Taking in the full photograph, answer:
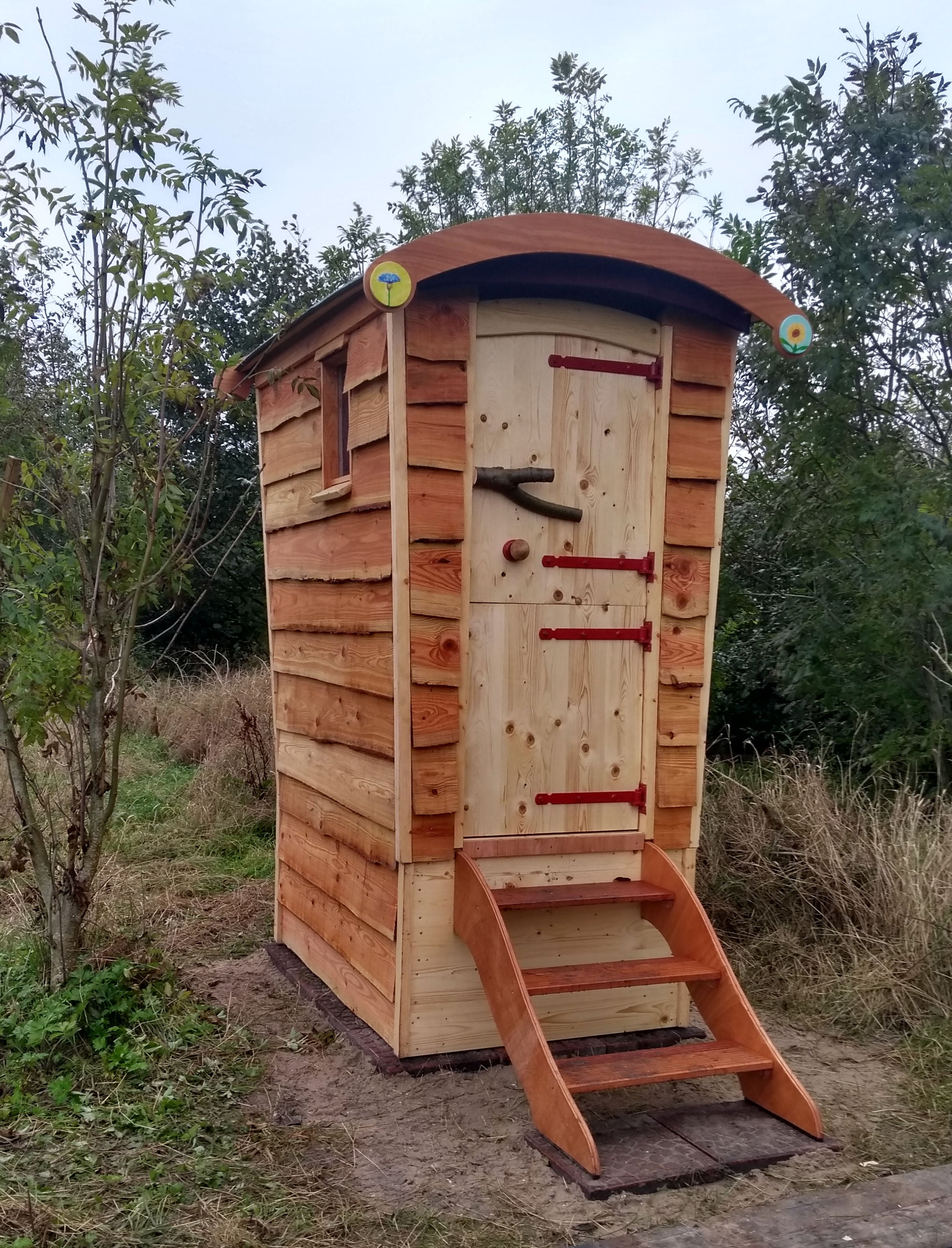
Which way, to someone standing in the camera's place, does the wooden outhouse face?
facing the viewer and to the right of the viewer
